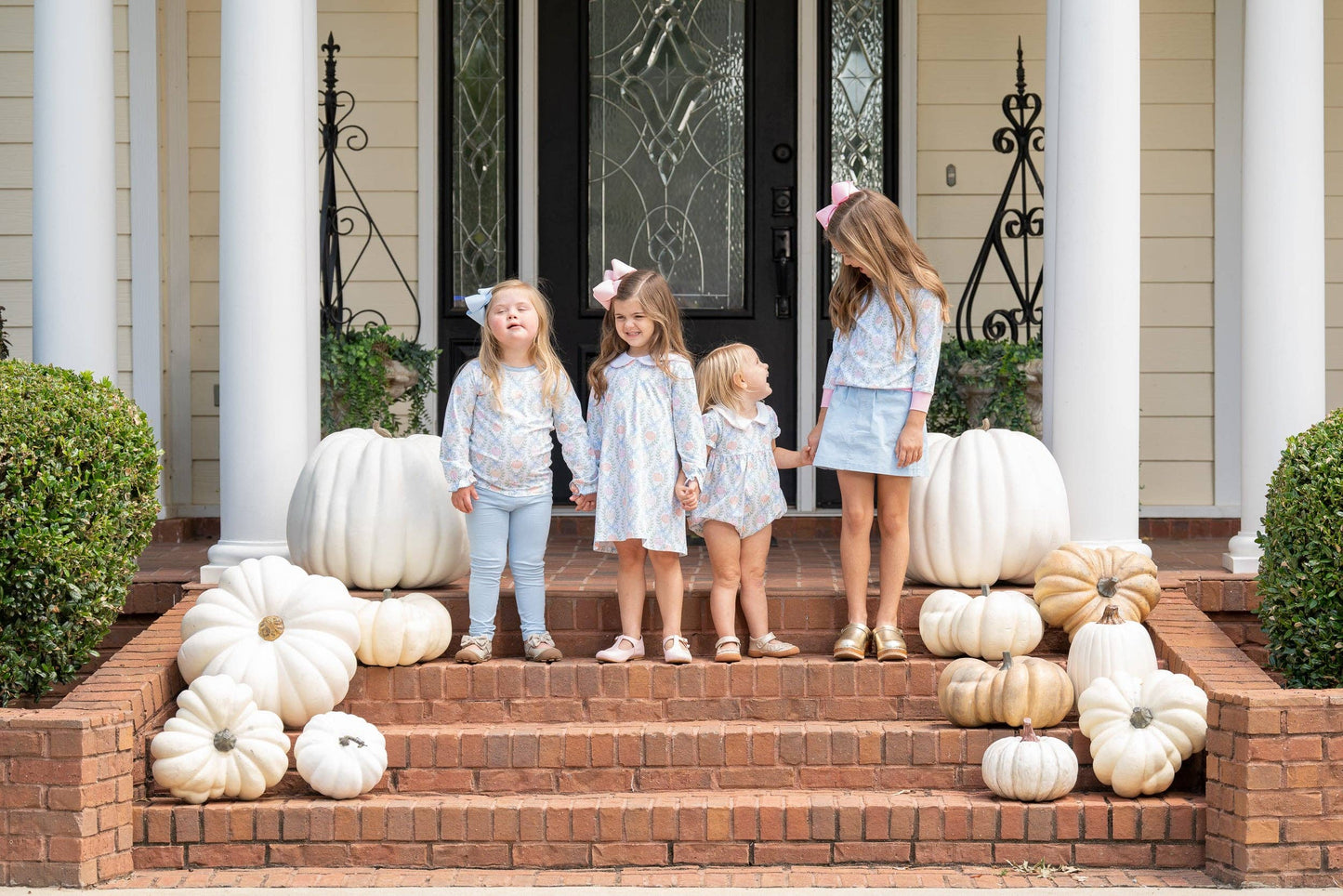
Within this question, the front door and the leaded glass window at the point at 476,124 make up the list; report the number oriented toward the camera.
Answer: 2

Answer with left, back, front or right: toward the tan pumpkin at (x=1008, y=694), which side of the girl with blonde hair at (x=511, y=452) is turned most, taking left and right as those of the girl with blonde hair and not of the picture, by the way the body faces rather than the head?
left

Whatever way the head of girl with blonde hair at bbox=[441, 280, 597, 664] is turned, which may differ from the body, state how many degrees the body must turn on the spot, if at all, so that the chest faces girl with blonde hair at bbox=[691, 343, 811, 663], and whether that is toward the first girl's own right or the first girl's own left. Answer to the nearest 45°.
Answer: approximately 90° to the first girl's own left

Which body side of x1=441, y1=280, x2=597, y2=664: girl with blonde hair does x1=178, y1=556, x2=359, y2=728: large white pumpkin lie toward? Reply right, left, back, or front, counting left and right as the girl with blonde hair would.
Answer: right

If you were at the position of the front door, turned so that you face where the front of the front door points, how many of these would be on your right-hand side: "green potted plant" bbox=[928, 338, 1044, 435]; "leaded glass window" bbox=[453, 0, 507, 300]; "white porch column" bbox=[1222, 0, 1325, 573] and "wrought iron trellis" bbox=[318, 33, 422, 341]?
2
